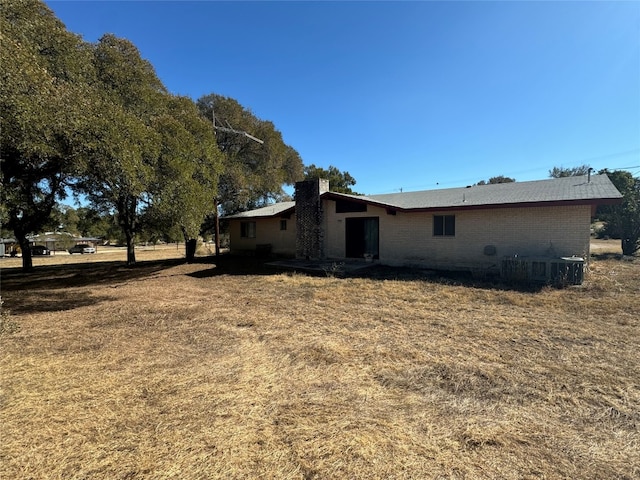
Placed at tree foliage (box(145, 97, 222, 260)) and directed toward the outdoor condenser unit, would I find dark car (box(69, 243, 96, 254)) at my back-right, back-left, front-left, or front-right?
back-left

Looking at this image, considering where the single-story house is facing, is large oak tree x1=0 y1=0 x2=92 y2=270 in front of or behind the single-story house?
behind

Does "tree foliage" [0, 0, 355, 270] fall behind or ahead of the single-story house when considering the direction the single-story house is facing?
behind

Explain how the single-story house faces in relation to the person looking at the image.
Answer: facing away from the viewer and to the right of the viewer

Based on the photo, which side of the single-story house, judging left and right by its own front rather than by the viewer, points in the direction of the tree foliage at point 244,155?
left
